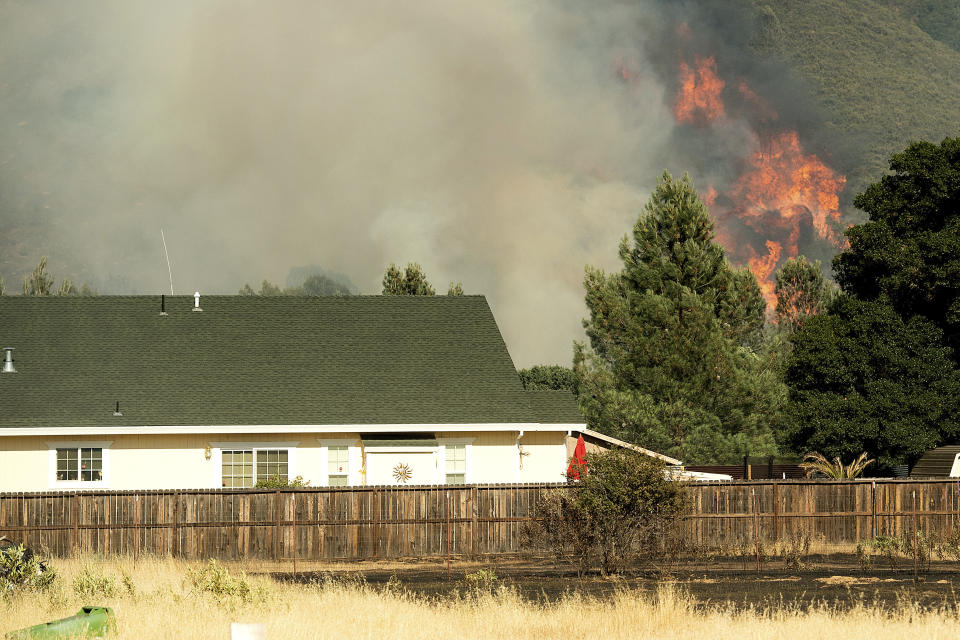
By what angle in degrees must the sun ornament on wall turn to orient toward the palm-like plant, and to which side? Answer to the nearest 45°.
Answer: approximately 135° to its left

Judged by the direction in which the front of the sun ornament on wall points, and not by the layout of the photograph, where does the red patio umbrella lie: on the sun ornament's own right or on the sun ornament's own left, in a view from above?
on the sun ornament's own left

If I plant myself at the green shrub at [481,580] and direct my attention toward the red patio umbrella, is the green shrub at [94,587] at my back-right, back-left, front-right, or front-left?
back-left

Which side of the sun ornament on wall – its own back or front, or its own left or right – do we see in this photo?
front

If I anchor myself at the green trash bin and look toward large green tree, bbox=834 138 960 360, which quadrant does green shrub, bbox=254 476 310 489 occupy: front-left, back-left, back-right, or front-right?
front-left

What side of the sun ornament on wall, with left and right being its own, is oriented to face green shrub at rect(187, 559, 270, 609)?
front

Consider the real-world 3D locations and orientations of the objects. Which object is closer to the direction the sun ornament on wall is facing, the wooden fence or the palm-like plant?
the wooden fence

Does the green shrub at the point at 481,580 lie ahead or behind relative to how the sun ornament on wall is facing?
ahead
